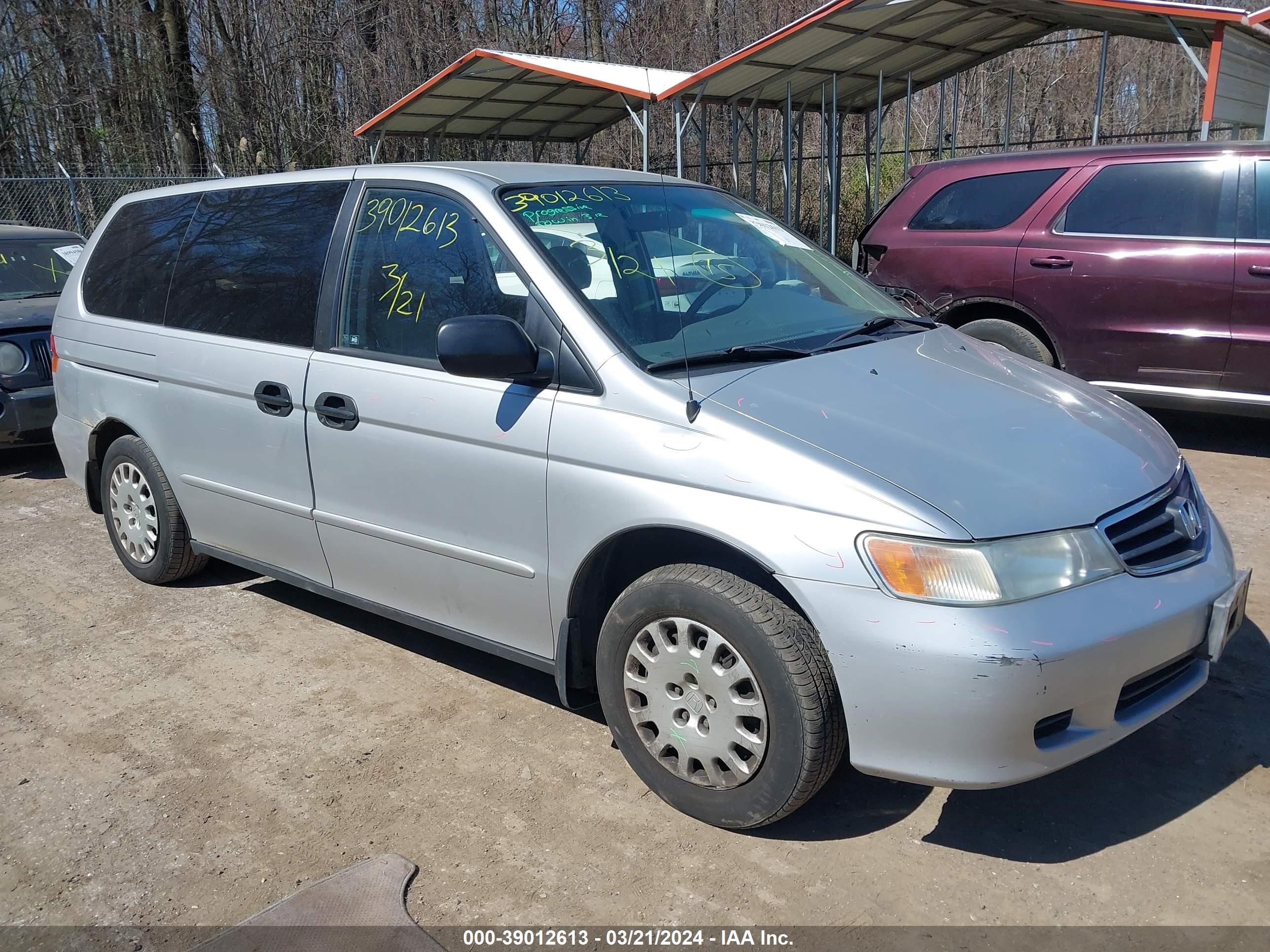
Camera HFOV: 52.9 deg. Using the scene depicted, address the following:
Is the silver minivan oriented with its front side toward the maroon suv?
no

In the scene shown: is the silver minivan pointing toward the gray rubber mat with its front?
no

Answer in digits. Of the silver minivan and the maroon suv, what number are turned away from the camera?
0

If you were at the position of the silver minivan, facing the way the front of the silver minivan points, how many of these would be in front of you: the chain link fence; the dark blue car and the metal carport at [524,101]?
0

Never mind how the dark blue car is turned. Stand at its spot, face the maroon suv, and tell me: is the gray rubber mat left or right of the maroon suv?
right

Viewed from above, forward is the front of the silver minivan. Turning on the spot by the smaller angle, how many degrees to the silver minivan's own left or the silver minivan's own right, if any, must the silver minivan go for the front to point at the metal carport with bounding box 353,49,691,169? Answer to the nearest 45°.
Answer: approximately 135° to the silver minivan's own left

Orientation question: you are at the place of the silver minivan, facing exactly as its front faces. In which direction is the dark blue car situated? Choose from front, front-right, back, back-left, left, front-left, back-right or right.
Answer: back

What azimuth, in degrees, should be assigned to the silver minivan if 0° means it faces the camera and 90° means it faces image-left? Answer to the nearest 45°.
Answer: approximately 315°
